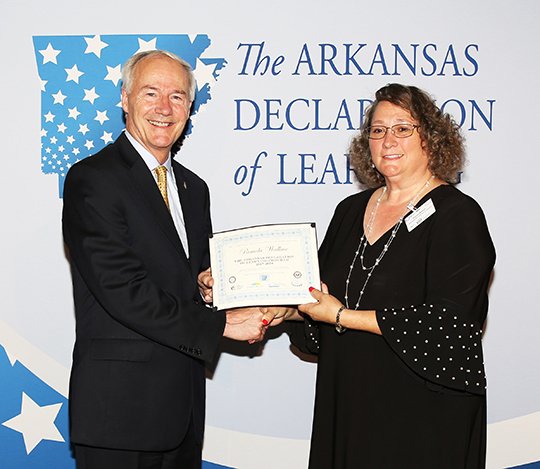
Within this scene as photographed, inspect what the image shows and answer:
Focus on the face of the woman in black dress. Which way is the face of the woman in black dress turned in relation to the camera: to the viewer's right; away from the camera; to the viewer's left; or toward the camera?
toward the camera

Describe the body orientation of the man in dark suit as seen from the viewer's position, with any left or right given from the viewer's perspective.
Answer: facing the viewer and to the right of the viewer

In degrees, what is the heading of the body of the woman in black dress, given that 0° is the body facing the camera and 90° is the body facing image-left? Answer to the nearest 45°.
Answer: approximately 45°

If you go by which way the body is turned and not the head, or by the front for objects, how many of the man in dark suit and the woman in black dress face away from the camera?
0

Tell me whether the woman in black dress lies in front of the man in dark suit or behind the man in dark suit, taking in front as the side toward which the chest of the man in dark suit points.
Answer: in front

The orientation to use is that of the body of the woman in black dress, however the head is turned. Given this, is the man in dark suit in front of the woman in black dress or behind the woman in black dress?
in front
